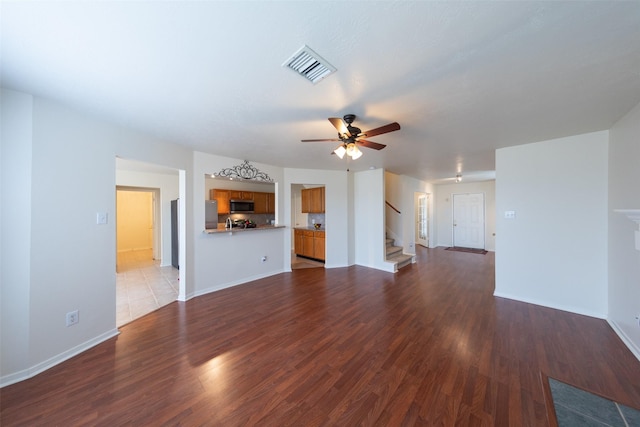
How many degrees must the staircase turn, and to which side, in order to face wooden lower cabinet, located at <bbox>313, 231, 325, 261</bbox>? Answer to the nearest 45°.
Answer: approximately 135° to its right

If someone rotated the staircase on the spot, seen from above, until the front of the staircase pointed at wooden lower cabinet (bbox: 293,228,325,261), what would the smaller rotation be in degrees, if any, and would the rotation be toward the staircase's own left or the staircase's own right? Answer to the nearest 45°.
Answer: approximately 135° to the staircase's own right

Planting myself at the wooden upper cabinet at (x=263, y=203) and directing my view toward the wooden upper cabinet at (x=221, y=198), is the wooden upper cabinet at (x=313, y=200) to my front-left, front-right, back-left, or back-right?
back-left

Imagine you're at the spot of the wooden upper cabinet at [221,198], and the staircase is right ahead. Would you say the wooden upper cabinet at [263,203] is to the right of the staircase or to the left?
left

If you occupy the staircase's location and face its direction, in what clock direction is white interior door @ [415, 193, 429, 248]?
The white interior door is roughly at 8 o'clock from the staircase.

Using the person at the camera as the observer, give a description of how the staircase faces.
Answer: facing the viewer and to the right of the viewer

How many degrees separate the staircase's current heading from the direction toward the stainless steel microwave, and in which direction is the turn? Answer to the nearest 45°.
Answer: approximately 135° to its right

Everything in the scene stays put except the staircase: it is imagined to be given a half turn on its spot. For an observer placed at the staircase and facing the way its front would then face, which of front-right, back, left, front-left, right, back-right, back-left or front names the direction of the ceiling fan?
back-left

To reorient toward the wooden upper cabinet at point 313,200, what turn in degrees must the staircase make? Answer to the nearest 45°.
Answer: approximately 135° to its right

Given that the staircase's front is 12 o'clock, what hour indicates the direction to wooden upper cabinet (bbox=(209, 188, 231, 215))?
The wooden upper cabinet is roughly at 4 o'clock from the staircase.

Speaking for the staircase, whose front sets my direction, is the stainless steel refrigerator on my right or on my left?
on my right
